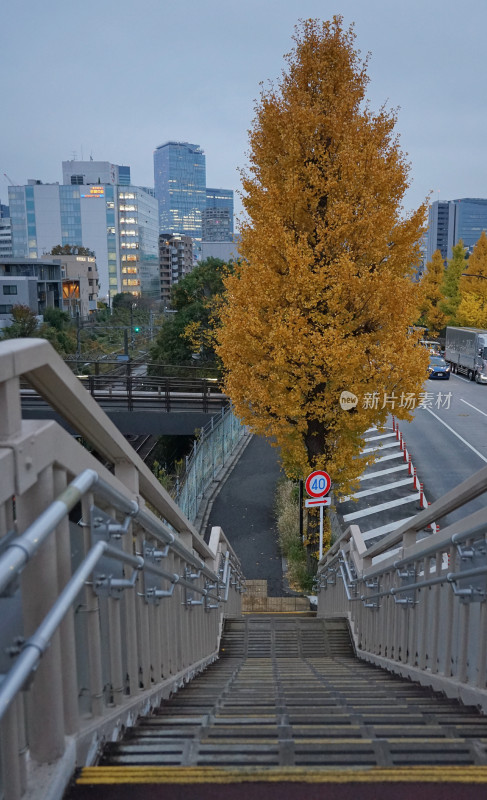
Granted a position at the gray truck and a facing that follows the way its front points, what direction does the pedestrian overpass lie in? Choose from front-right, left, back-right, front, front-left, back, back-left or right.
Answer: front-right

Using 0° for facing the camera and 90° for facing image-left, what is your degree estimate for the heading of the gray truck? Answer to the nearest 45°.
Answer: approximately 315°

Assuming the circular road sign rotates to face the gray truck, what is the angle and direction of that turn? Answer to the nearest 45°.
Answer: approximately 180°

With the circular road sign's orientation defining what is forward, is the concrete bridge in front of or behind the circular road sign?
behind

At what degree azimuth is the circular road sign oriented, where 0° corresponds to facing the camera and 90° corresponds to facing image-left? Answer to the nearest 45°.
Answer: approximately 0°

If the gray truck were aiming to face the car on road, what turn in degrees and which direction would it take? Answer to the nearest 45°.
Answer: approximately 90° to its right

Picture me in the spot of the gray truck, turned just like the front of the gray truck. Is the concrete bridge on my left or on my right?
on my right
